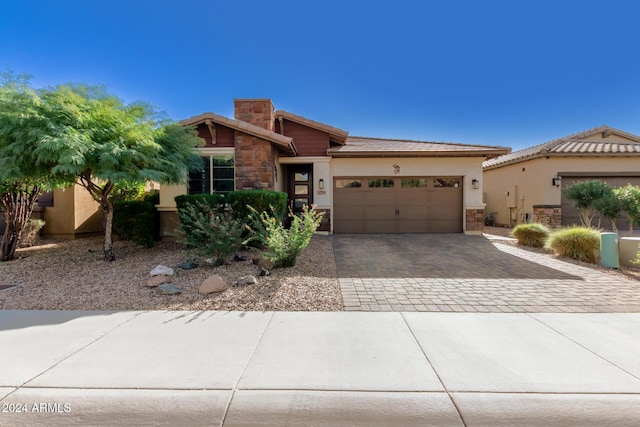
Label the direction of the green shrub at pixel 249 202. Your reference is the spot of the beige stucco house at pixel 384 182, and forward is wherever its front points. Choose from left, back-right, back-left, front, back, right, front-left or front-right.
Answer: front-right

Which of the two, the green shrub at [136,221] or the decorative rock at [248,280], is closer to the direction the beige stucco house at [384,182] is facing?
the decorative rock

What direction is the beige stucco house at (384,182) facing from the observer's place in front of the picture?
facing the viewer

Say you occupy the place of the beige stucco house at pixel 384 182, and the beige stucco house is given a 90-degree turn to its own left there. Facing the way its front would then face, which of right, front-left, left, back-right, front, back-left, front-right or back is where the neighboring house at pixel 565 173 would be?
front

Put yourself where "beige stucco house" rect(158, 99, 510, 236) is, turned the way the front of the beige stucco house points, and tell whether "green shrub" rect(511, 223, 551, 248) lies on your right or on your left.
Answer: on your left

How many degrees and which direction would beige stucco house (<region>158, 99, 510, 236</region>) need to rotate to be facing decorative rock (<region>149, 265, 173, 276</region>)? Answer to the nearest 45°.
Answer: approximately 45° to its right

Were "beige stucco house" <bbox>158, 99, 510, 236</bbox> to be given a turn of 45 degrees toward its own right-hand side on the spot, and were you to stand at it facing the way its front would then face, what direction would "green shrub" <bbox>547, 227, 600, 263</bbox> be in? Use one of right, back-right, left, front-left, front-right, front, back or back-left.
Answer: left

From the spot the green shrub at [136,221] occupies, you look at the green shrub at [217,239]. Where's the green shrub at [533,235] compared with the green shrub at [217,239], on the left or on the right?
left

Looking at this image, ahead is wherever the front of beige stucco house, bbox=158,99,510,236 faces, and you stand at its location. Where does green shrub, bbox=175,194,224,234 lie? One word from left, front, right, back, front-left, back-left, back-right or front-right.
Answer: front-right

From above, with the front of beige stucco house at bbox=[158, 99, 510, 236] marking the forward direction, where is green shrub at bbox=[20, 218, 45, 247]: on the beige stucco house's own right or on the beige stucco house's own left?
on the beige stucco house's own right

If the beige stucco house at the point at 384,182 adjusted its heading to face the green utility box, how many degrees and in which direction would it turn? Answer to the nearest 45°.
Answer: approximately 45° to its left
